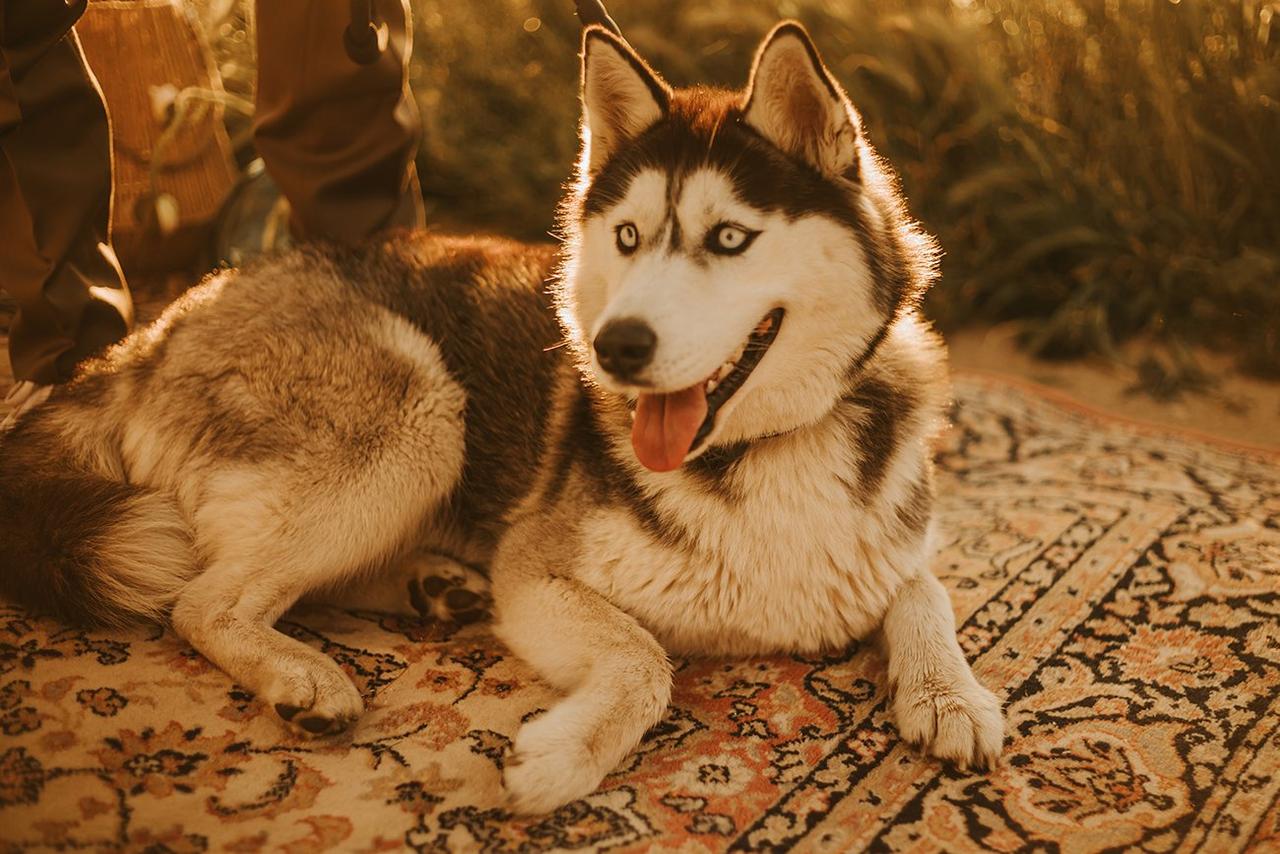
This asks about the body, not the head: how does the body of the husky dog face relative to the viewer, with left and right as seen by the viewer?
facing the viewer and to the right of the viewer
